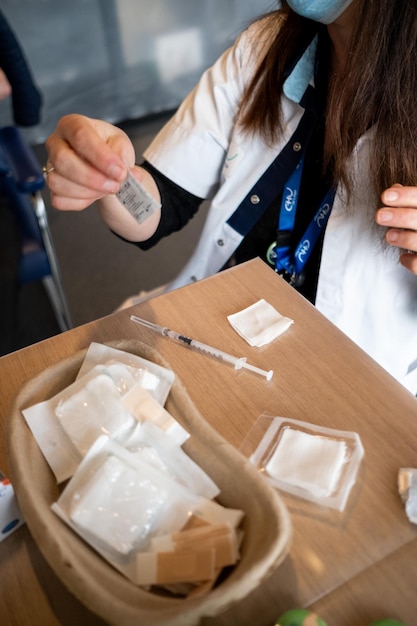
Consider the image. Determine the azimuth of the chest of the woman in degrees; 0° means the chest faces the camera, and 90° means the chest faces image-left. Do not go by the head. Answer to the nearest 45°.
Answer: approximately 45°
